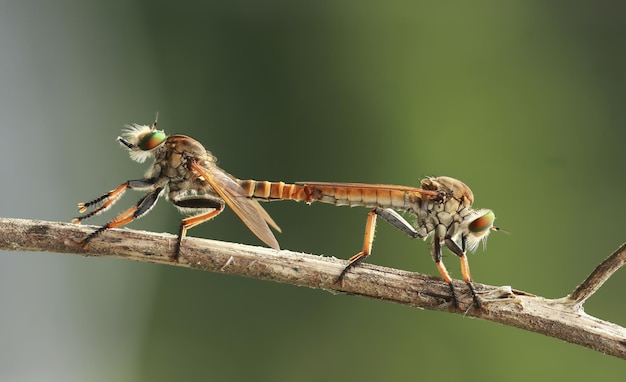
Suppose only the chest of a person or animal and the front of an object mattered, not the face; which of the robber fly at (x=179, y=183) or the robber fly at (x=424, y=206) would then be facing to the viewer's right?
the robber fly at (x=424, y=206)

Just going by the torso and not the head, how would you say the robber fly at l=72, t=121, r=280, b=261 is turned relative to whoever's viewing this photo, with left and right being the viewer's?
facing to the left of the viewer

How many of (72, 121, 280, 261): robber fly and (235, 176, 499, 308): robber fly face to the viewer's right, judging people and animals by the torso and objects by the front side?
1

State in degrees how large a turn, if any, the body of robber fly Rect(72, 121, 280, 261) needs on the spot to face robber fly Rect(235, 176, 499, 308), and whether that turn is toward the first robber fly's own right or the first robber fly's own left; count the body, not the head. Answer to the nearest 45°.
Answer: approximately 180°

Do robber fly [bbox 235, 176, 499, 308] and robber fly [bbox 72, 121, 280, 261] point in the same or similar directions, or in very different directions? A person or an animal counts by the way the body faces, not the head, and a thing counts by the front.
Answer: very different directions

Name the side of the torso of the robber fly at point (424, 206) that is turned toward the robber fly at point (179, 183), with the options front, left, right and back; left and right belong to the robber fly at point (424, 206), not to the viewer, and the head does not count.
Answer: back

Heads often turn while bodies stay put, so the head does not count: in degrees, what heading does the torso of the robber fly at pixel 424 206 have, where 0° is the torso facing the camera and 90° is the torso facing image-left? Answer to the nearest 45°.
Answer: approximately 270°
